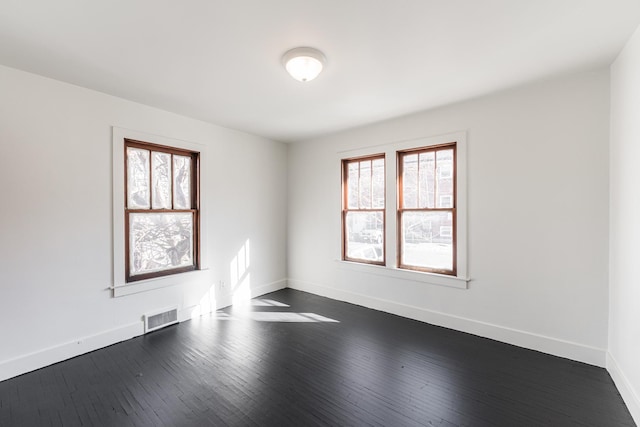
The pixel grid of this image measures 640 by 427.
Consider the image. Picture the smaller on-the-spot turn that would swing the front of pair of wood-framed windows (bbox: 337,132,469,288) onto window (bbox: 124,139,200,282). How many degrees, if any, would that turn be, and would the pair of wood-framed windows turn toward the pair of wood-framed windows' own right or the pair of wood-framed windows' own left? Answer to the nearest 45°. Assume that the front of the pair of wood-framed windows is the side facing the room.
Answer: approximately 45° to the pair of wood-framed windows' own right

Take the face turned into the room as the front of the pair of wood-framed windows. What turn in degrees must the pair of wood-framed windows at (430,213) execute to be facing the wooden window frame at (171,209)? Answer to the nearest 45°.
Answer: approximately 45° to its right

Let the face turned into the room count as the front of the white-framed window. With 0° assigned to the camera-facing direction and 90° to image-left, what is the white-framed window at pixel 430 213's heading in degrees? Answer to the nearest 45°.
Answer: approximately 45°
